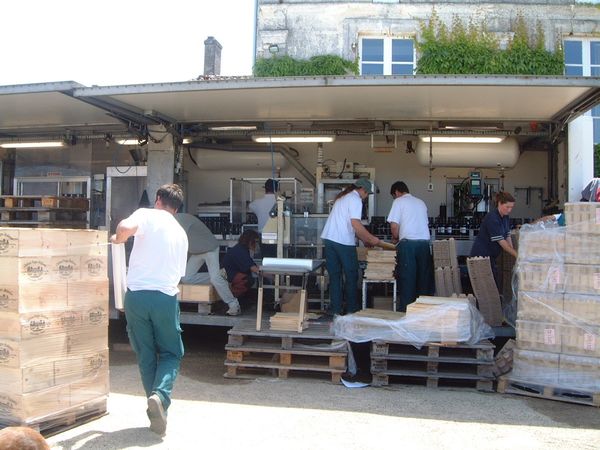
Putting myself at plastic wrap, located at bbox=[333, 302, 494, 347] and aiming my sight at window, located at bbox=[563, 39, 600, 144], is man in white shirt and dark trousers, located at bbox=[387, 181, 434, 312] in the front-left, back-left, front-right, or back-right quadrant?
front-left

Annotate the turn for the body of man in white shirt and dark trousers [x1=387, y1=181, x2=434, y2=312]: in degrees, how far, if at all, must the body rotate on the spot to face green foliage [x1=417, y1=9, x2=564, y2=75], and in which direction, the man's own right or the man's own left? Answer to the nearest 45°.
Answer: approximately 45° to the man's own right

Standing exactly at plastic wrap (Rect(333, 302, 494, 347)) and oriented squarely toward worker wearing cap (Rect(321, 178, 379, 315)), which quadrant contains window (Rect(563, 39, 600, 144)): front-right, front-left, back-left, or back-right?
front-right

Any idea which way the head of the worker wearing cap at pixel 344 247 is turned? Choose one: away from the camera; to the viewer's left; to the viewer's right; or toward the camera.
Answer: to the viewer's right

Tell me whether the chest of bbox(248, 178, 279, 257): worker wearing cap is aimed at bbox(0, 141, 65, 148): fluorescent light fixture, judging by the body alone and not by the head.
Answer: no

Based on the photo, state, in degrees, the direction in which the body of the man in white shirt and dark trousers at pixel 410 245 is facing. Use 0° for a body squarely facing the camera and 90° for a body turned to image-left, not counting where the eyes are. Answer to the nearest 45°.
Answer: approximately 135°

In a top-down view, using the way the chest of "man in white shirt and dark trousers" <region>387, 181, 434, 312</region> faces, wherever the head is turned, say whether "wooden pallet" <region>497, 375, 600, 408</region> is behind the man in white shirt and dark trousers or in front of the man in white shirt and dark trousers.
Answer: behind

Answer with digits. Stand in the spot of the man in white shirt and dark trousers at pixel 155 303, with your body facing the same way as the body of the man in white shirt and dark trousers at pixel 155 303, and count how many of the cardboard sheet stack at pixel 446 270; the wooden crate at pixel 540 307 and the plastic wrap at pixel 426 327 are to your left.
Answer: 0

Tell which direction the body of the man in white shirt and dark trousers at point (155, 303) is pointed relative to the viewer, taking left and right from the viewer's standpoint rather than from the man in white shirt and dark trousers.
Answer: facing away from the viewer

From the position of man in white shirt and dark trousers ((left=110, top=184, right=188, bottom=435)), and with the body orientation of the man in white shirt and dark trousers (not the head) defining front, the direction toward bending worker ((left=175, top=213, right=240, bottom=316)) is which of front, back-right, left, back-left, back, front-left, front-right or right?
front

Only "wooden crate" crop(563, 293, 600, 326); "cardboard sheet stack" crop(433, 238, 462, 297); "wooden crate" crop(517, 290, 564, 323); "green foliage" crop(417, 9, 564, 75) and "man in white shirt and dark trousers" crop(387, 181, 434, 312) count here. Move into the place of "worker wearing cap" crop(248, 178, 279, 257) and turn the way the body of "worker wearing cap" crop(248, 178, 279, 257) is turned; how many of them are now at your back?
0
